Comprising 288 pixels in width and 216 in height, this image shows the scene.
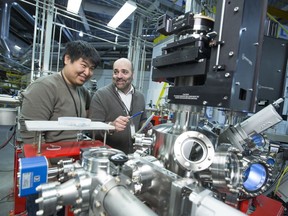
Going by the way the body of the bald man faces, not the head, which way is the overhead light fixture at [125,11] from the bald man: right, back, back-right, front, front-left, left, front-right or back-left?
back-left

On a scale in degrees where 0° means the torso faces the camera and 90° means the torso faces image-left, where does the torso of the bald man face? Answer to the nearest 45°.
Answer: approximately 315°

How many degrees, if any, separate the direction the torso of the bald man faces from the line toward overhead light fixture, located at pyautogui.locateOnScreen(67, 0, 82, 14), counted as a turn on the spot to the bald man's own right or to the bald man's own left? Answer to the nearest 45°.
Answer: approximately 180°
